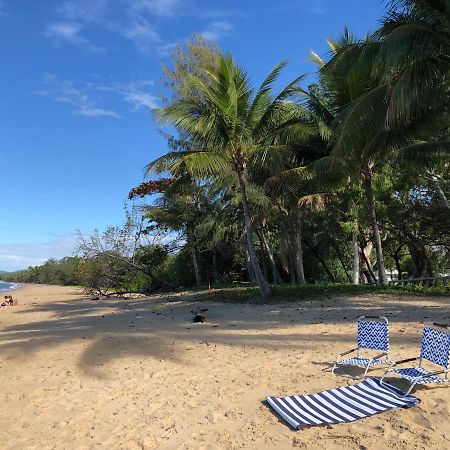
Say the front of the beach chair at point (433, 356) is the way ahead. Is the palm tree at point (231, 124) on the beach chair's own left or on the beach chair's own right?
on the beach chair's own right

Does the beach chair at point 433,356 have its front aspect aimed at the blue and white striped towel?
yes

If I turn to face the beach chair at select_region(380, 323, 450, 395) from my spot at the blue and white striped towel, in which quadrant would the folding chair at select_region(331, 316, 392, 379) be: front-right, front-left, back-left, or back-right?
front-left

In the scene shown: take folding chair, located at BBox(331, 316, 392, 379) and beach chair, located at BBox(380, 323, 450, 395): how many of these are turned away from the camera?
0

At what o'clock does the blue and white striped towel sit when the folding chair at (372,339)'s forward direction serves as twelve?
The blue and white striped towel is roughly at 11 o'clock from the folding chair.

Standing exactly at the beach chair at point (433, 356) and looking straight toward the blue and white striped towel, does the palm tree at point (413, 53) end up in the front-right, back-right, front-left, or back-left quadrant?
back-right

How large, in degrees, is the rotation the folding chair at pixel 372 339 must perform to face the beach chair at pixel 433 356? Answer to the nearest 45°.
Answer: approximately 90° to its left

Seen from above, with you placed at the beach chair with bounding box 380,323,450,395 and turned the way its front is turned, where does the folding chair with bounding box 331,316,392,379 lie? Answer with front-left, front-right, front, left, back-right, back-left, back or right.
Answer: right

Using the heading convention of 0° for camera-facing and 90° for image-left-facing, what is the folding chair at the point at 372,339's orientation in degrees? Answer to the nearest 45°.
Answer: approximately 45°

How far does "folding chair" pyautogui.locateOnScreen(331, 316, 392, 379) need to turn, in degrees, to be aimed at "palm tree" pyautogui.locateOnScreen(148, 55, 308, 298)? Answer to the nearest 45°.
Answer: approximately 90° to its right

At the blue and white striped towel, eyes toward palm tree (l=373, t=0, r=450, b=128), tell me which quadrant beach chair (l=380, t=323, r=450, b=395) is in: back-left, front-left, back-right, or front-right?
front-right

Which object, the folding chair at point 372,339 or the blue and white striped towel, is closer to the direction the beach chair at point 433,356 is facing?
the blue and white striped towel
